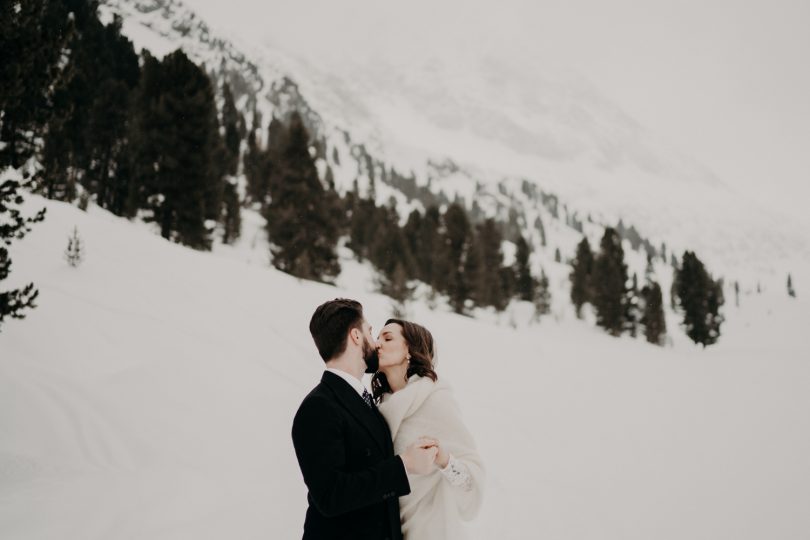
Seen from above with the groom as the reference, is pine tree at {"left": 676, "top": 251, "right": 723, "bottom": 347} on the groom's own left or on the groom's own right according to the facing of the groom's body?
on the groom's own left

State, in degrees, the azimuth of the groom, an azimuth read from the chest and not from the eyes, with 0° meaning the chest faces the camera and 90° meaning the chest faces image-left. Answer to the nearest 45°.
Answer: approximately 270°

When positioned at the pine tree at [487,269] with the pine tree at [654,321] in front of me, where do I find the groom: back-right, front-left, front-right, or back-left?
back-right

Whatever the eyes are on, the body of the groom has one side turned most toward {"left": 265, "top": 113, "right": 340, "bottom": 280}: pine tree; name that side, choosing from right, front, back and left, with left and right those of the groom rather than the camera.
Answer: left

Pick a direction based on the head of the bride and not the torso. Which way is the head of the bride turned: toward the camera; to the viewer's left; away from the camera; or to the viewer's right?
to the viewer's left
